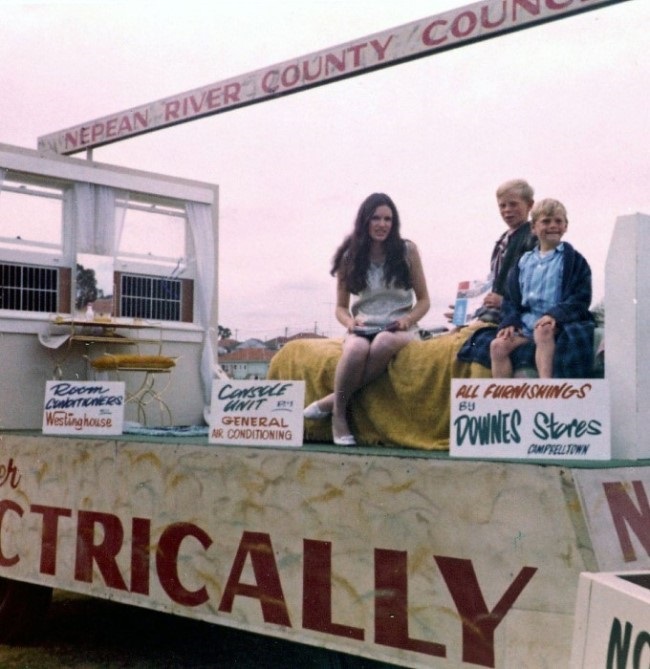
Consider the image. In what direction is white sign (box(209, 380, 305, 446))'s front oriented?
toward the camera

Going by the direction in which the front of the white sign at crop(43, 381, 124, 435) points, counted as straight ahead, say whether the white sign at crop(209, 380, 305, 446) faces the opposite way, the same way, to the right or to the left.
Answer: the same way

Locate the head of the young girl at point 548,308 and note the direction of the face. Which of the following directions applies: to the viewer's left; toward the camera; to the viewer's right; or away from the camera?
toward the camera

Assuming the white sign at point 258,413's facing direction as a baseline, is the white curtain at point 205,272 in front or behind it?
behind

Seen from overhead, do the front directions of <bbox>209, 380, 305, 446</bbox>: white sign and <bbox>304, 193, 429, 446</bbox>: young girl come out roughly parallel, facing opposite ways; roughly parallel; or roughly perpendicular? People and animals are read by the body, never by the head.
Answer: roughly parallel

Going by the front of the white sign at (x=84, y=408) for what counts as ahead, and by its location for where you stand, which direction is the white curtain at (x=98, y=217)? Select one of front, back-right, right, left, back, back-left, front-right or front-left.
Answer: back

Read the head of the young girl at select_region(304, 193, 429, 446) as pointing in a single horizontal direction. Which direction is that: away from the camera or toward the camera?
toward the camera

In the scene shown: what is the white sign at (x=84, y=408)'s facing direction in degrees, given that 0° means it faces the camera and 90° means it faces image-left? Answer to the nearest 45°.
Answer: approximately 0°

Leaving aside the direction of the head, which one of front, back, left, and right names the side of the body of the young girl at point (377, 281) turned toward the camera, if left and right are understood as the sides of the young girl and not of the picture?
front

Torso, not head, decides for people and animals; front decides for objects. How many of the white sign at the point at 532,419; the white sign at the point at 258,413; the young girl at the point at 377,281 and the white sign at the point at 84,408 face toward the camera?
4

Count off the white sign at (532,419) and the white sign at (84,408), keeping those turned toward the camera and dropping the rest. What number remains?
2

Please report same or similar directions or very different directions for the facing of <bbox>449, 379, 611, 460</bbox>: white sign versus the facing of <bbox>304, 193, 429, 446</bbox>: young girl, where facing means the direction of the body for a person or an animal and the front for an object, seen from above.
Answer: same or similar directions

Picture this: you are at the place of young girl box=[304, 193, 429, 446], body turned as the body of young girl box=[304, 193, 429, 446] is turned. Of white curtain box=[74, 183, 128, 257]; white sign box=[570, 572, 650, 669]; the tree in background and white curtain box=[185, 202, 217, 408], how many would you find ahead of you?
1

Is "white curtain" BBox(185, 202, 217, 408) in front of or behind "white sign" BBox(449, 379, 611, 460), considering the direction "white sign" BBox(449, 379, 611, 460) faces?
behind
